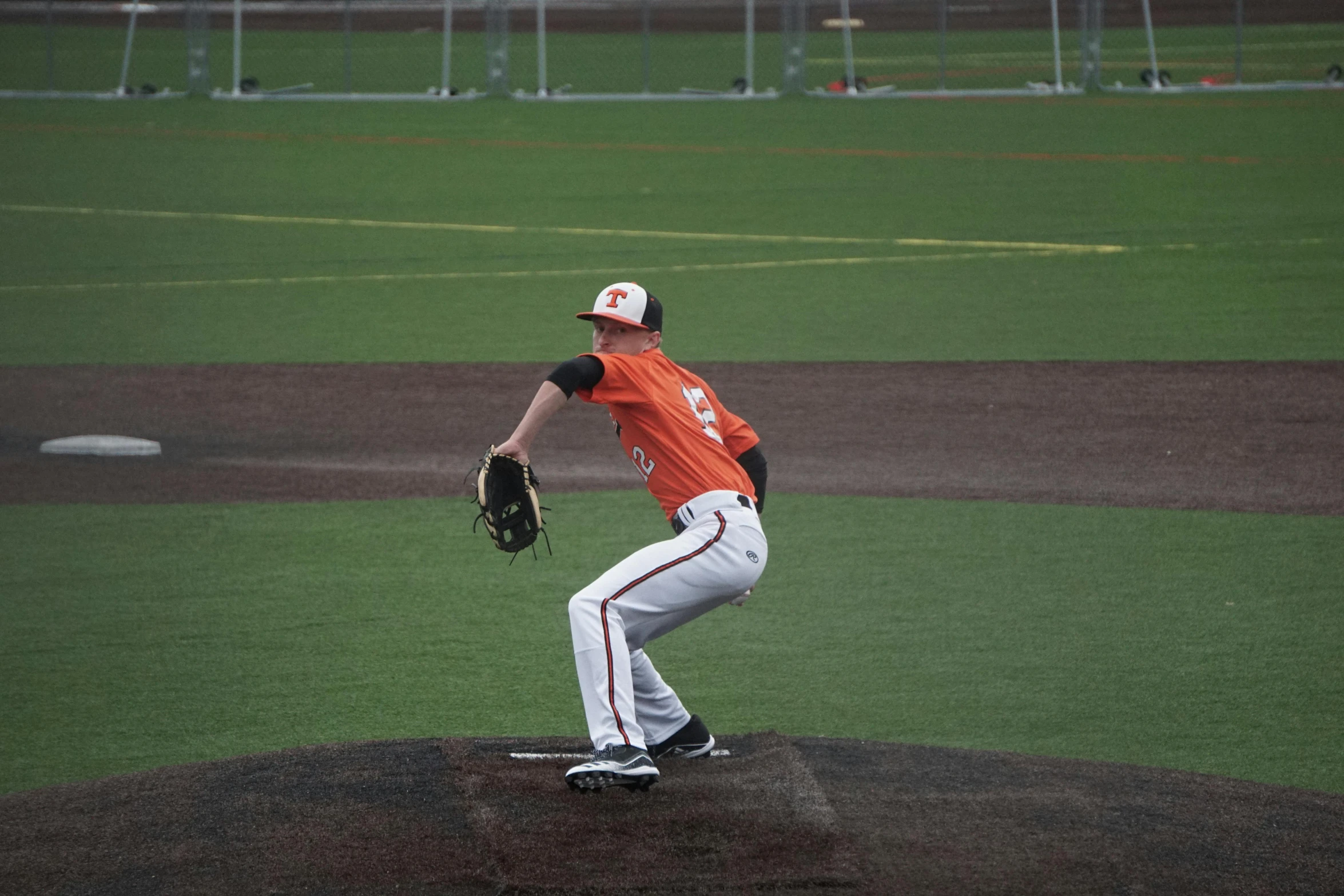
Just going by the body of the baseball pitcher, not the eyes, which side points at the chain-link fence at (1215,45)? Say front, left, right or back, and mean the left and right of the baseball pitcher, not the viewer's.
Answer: right

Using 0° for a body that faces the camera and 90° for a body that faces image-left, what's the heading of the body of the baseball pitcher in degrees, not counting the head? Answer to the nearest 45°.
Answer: approximately 90°
